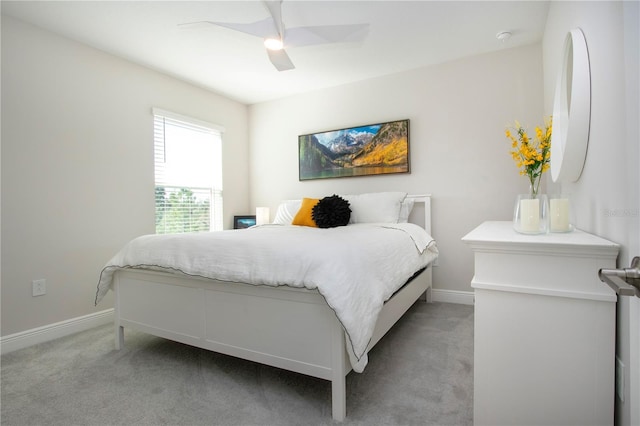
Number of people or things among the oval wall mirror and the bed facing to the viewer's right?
0

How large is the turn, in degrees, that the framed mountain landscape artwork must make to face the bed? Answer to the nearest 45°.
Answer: approximately 45° to its left

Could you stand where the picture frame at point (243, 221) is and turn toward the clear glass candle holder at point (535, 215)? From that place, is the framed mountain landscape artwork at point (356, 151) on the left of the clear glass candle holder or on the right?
left

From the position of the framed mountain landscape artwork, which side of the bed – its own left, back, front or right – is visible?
back

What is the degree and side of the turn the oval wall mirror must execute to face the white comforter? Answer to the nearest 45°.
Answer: approximately 45° to its left

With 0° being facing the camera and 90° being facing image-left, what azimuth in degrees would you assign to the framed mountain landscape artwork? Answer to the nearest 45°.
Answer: approximately 45°

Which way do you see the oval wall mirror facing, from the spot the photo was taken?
facing to the left of the viewer

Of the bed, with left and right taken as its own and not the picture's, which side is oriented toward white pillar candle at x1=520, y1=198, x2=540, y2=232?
left

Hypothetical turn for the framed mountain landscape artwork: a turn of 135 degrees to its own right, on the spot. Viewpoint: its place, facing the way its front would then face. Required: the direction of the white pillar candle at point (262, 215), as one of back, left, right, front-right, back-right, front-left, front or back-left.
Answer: left

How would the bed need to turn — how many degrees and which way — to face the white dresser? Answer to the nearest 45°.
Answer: approximately 90° to its left

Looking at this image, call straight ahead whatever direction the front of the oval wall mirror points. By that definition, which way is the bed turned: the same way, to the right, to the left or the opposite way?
to the left

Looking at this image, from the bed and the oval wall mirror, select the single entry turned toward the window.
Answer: the oval wall mirror
